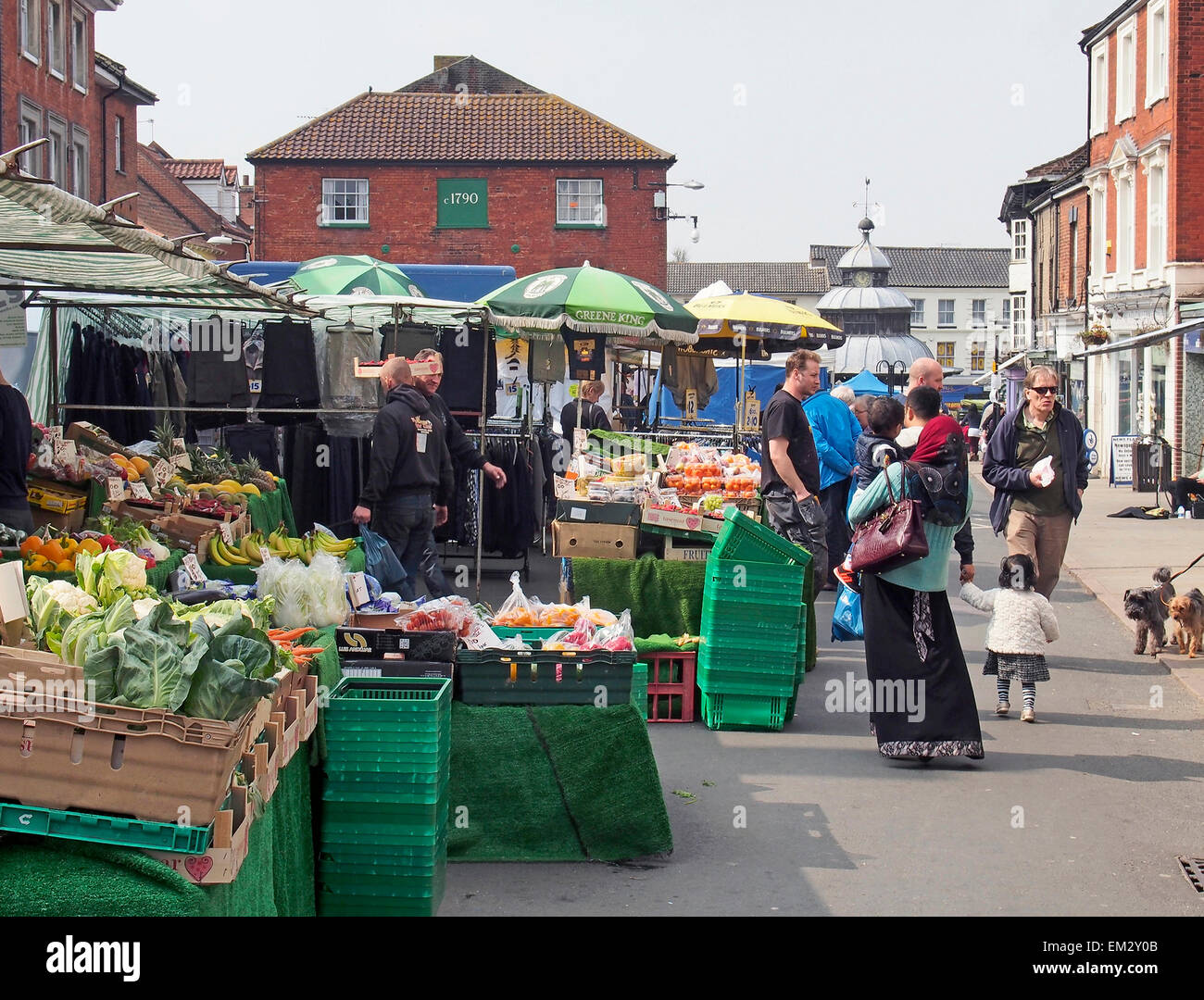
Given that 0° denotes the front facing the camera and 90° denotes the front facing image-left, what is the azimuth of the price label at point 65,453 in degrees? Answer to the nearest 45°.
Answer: approximately 0°

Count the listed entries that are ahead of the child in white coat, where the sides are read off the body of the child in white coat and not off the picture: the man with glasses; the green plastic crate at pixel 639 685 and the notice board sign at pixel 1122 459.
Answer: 2

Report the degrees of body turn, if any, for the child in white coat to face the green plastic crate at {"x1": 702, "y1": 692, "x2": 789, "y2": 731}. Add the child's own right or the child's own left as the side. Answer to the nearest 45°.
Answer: approximately 135° to the child's own left

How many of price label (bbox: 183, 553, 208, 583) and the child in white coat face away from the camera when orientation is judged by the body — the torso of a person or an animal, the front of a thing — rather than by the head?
1

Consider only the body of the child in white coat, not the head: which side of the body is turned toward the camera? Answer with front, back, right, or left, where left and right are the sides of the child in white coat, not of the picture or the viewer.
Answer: back

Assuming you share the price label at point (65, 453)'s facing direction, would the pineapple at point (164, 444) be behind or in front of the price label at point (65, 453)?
behind

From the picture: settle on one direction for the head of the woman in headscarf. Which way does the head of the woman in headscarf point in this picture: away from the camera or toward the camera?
away from the camera
